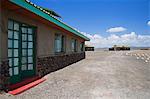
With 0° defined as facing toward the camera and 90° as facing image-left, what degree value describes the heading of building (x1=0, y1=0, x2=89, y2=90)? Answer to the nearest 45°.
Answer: approximately 315°
